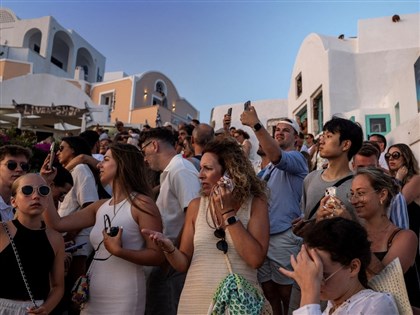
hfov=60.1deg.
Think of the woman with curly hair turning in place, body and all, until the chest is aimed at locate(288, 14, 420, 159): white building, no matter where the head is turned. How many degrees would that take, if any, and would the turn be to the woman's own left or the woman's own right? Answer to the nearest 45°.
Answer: approximately 180°

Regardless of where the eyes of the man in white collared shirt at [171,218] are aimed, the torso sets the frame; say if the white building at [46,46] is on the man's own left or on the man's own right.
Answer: on the man's own right

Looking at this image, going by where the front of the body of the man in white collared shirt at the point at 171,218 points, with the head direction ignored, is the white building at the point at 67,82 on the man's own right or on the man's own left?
on the man's own right

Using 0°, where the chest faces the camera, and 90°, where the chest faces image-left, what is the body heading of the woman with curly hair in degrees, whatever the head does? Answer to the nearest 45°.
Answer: approximately 45°

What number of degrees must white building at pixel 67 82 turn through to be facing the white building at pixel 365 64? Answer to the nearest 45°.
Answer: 0° — it already faces it

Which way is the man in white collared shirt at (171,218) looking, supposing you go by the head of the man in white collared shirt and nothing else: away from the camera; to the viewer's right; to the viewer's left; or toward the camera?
to the viewer's left

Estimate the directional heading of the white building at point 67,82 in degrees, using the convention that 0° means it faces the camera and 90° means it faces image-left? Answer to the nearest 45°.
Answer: approximately 315°

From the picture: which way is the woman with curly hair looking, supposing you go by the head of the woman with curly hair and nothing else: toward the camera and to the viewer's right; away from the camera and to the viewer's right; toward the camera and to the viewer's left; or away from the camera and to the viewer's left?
toward the camera and to the viewer's left

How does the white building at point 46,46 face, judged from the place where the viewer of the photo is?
facing the viewer and to the right of the viewer
